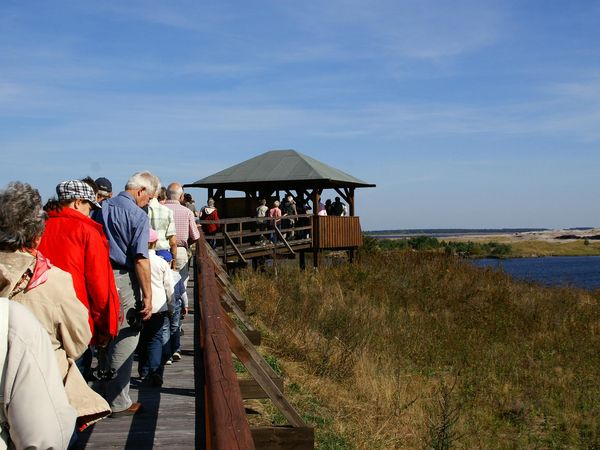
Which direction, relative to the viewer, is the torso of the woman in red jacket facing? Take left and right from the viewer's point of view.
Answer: facing away from the viewer and to the right of the viewer

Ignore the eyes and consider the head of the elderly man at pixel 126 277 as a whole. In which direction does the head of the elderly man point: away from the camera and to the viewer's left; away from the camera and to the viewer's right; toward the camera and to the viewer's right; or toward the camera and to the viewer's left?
away from the camera and to the viewer's right

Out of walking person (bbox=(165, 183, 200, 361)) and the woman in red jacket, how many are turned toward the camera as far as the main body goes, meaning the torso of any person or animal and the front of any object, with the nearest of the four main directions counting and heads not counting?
0

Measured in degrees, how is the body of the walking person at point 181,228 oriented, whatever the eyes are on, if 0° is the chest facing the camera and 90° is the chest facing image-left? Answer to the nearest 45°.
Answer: approximately 180°

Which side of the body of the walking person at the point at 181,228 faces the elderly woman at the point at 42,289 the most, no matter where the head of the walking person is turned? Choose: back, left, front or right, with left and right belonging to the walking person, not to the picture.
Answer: back

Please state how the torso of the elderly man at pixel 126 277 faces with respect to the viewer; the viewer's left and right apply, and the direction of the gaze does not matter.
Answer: facing away from the viewer and to the right of the viewer

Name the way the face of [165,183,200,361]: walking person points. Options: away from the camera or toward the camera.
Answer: away from the camera

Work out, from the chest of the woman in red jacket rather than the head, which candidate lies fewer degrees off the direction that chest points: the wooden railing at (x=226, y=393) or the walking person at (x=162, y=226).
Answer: the walking person

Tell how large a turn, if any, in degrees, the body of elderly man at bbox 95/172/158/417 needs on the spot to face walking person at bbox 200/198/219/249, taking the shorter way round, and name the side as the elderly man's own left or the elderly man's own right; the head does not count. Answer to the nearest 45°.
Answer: approximately 45° to the elderly man's own left

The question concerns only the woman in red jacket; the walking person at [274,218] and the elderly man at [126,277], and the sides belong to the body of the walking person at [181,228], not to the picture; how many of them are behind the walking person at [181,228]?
2

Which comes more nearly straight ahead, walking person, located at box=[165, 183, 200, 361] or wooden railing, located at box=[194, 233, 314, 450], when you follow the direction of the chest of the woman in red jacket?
the walking person

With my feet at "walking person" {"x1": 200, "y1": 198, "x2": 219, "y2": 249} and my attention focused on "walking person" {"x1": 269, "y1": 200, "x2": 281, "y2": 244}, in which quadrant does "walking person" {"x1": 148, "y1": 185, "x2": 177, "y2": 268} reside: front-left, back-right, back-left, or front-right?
back-right

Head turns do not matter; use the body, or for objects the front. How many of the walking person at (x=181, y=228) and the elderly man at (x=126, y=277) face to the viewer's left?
0

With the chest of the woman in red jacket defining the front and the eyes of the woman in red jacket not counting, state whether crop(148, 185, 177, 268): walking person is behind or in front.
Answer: in front

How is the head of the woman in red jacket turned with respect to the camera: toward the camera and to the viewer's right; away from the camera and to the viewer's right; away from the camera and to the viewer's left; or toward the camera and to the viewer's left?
away from the camera and to the viewer's right
